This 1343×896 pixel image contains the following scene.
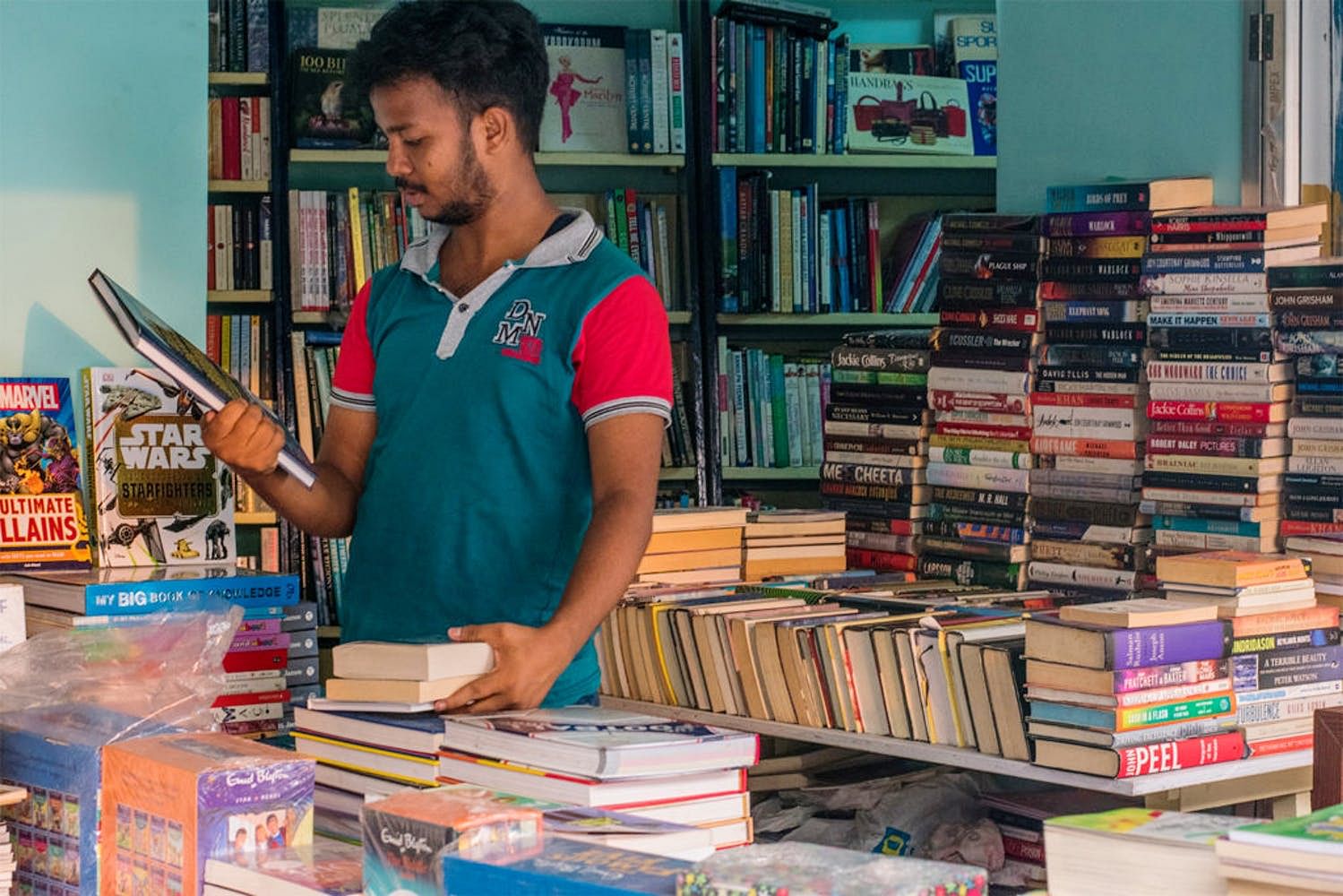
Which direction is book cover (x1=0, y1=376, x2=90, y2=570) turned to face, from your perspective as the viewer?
facing the viewer

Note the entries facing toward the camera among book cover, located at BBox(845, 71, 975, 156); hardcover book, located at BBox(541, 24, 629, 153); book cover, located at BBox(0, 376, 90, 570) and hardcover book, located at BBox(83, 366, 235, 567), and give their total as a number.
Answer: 4

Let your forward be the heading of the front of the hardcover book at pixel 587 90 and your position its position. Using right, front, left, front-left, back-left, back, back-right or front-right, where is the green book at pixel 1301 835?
front

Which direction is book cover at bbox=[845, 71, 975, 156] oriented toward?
toward the camera

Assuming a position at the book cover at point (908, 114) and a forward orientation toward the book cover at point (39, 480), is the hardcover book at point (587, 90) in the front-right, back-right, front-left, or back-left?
front-right

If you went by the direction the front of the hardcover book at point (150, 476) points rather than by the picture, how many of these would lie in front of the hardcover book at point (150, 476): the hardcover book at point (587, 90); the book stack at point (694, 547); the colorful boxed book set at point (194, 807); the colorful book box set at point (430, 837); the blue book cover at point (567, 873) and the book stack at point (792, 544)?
3

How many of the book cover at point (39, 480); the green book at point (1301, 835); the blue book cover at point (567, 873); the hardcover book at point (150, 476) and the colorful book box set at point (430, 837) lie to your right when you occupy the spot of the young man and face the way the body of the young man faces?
2

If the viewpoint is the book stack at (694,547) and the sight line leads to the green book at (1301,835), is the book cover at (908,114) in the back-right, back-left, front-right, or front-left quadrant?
back-left

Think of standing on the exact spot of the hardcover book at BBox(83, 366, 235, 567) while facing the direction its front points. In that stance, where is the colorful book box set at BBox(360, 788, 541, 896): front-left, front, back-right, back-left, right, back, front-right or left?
front

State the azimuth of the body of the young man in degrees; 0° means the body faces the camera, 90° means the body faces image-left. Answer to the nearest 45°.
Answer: approximately 45°

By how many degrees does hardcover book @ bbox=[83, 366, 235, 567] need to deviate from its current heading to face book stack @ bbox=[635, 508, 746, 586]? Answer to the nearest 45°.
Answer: approximately 135° to its left

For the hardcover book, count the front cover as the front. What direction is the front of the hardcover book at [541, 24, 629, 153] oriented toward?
toward the camera

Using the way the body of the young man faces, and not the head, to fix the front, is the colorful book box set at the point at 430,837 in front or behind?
in front

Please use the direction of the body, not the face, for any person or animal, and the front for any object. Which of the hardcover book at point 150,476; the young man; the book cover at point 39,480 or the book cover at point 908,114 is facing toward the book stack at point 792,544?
the book cover at point 908,114

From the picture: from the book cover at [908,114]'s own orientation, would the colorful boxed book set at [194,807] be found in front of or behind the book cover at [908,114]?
in front
